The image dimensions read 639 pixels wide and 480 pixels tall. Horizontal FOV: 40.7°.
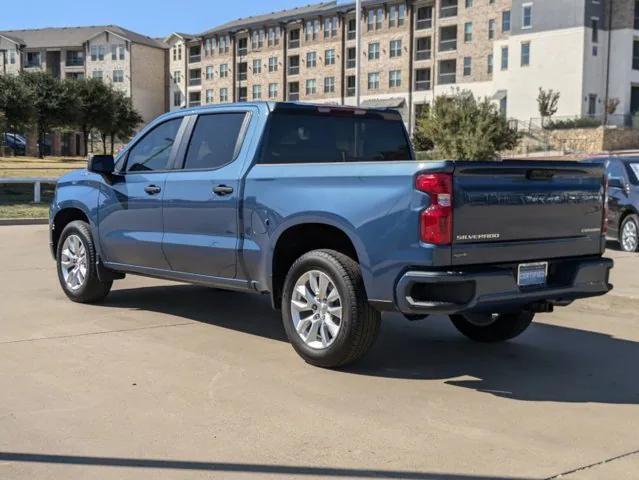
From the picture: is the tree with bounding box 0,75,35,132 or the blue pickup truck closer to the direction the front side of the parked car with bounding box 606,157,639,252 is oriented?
the blue pickup truck

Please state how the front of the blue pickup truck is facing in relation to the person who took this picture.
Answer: facing away from the viewer and to the left of the viewer

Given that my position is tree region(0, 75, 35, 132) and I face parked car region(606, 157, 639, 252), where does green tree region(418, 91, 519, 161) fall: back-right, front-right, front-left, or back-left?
front-left

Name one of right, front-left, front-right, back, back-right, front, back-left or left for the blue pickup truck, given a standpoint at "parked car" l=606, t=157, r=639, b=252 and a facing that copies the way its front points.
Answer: front-right

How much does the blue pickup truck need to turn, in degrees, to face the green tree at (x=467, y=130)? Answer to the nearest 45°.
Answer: approximately 45° to its right

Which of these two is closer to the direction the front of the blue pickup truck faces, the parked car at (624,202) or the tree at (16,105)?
the tree

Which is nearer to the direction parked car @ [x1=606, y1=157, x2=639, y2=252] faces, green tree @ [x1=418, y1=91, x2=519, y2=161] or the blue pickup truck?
the blue pickup truck
